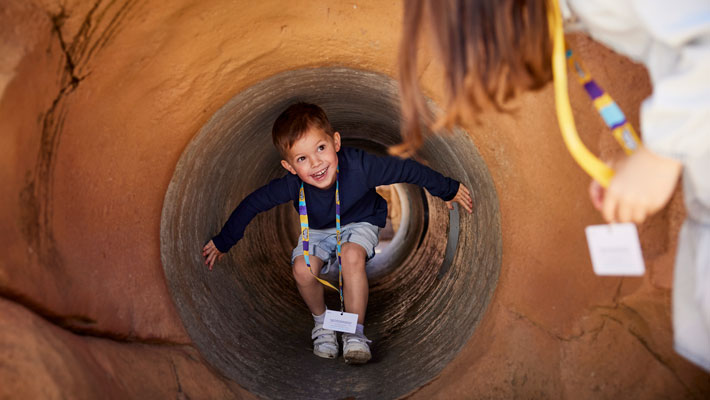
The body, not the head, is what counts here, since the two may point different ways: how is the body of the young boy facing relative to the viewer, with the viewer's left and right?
facing the viewer

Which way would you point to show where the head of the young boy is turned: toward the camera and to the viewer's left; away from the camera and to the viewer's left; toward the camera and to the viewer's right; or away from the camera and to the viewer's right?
toward the camera and to the viewer's right
